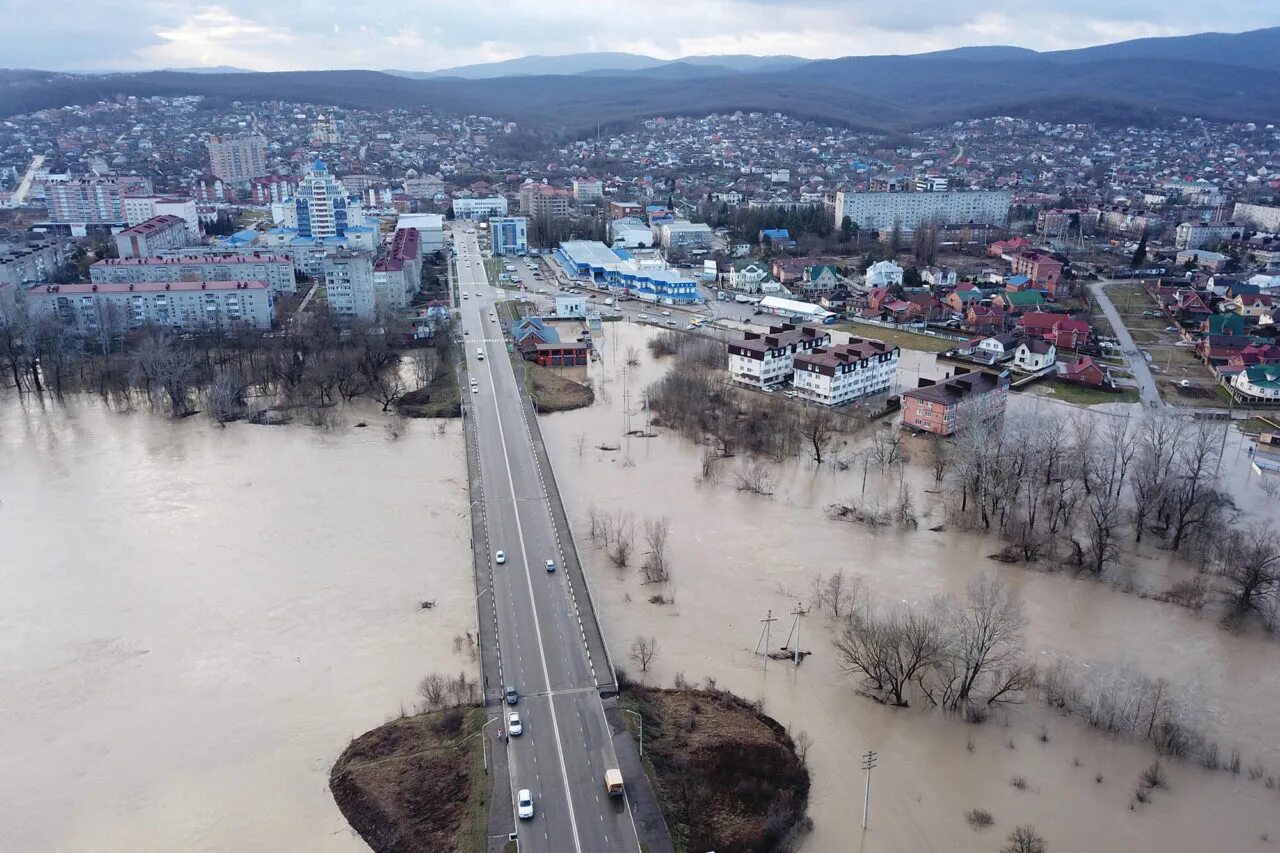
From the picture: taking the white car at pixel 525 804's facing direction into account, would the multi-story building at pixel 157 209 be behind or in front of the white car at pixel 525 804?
behind

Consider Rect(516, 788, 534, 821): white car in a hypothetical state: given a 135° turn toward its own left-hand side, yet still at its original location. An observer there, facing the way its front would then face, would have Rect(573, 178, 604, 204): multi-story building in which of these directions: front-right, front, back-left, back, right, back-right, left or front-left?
front-left

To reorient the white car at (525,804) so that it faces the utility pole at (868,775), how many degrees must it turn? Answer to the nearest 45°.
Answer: approximately 90° to its left

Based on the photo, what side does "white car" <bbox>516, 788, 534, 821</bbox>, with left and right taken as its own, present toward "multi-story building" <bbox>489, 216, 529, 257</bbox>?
back

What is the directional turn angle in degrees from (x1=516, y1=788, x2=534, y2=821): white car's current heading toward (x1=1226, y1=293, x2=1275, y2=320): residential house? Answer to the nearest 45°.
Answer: approximately 135° to its left

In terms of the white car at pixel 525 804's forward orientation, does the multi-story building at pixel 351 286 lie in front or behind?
behind

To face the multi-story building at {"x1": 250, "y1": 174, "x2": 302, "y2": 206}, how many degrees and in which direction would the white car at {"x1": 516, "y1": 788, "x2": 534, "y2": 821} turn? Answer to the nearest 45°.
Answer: approximately 180°

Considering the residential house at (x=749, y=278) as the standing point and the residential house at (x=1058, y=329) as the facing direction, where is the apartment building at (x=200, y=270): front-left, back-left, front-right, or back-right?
back-right

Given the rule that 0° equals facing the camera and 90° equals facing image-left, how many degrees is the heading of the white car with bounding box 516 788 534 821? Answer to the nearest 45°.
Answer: approximately 0°

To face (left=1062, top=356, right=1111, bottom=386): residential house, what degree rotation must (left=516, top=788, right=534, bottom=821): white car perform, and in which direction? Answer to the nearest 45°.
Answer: approximately 135° to its left

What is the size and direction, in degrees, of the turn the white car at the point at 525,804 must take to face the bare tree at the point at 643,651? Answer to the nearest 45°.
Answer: approximately 135° to its left

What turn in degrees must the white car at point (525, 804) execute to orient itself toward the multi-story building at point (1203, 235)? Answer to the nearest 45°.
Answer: approximately 135° to its left
